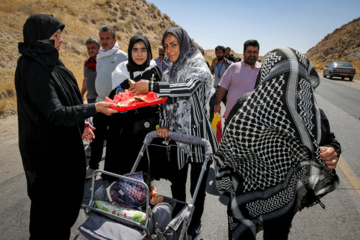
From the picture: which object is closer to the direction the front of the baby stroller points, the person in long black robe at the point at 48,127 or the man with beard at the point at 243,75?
the person in long black robe

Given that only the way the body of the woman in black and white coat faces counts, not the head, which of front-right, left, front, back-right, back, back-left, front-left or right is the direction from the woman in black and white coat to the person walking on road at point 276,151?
left

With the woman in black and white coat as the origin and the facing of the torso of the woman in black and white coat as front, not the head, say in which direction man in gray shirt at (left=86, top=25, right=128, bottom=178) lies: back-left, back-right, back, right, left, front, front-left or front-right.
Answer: right

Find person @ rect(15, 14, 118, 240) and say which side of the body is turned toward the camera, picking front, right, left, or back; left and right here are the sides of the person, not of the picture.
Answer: right

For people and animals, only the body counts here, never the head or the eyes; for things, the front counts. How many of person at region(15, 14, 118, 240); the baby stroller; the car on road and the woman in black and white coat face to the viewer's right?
1

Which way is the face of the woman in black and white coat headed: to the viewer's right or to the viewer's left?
to the viewer's left

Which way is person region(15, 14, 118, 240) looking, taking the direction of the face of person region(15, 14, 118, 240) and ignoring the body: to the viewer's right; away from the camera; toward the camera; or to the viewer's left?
to the viewer's right

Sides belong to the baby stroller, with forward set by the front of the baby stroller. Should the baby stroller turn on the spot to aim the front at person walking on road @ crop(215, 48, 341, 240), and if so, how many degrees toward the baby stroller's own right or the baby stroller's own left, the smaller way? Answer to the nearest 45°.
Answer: approximately 135° to the baby stroller's own left

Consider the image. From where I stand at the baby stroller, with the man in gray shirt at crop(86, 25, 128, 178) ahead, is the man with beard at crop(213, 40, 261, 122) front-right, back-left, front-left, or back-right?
front-right

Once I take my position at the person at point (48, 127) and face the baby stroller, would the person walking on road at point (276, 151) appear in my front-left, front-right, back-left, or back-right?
front-left

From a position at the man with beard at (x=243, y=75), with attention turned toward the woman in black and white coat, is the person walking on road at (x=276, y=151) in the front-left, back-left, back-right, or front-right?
front-left

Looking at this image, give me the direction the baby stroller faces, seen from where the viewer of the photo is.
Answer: facing the viewer and to the left of the viewer
